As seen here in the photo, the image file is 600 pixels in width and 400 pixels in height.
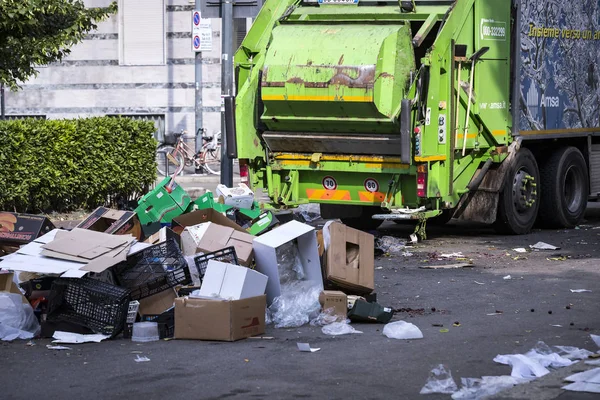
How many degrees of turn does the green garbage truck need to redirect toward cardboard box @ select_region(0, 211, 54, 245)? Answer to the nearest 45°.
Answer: approximately 180°

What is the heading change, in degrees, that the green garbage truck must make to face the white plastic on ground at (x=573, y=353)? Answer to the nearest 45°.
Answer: approximately 135° to its right

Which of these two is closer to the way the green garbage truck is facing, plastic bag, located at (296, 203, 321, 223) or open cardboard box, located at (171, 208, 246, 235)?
the plastic bag

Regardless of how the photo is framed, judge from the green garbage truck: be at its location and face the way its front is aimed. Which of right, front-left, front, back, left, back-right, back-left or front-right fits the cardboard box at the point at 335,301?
back-right

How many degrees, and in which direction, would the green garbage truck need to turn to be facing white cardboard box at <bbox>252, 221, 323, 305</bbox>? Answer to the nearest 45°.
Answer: approximately 135° to its right

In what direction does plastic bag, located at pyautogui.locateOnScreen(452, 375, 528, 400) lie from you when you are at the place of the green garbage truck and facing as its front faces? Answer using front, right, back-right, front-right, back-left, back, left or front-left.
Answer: back-right

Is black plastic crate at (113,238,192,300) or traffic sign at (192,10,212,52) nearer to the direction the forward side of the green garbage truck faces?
the traffic sign

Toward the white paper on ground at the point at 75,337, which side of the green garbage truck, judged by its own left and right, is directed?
back

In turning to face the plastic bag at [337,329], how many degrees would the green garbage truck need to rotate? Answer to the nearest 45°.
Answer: approximately 135° to its right

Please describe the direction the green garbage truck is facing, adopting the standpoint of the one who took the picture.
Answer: facing away from the viewer and to the right of the viewer

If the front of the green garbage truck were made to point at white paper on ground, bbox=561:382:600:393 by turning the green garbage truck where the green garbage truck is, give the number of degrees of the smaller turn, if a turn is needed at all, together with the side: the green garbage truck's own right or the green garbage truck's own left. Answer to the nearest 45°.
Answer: approximately 135° to the green garbage truck's own right
